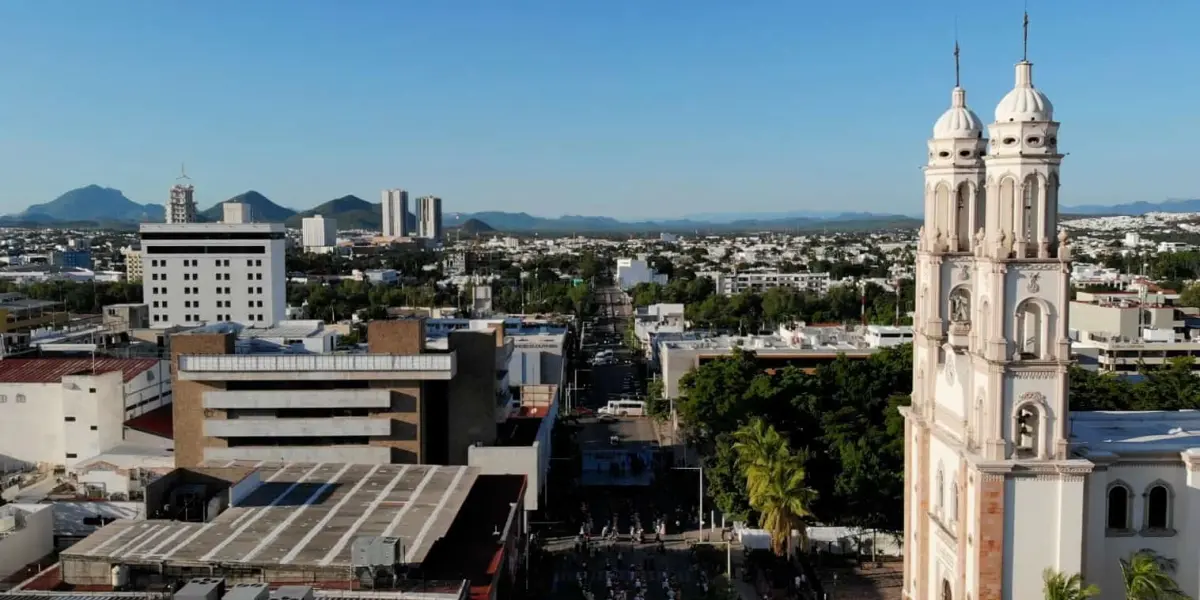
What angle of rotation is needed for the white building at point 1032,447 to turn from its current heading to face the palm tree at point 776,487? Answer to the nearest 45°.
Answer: approximately 90° to its right

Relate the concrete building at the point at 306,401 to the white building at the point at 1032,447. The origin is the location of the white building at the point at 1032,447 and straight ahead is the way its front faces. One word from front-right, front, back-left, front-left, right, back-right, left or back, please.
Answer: front-right

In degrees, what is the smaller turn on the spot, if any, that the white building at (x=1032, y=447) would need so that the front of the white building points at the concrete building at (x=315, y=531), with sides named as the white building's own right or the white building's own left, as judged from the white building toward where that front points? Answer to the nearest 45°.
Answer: approximately 45° to the white building's own right

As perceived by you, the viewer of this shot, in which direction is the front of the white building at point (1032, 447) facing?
facing the viewer and to the left of the viewer

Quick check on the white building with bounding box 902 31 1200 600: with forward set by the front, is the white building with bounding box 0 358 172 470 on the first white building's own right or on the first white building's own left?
on the first white building's own right

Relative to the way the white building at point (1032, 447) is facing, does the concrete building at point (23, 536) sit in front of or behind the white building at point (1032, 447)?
in front
